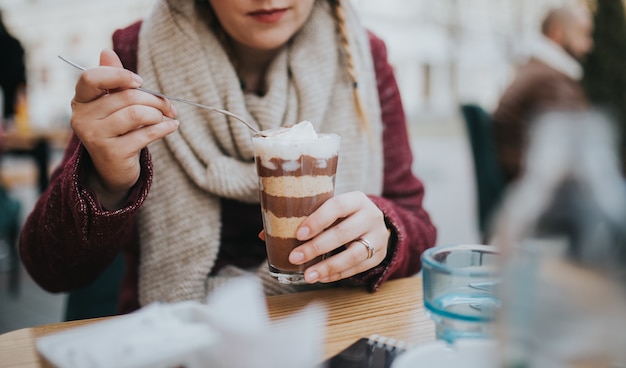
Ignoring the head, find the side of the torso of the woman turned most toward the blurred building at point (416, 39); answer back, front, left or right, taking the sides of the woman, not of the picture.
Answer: back

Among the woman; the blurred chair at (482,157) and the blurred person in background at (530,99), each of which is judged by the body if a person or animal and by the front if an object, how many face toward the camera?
1

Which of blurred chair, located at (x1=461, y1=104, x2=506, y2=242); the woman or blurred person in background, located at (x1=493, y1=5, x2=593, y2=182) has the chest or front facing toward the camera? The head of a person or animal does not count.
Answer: the woman

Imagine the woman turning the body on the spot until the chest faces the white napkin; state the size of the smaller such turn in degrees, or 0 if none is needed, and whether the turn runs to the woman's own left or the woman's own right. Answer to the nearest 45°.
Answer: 0° — they already face it

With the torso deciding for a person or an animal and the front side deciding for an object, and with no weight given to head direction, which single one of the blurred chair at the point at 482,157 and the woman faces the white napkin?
the woman

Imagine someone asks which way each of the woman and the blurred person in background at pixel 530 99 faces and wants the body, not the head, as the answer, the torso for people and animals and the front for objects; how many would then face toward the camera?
1
